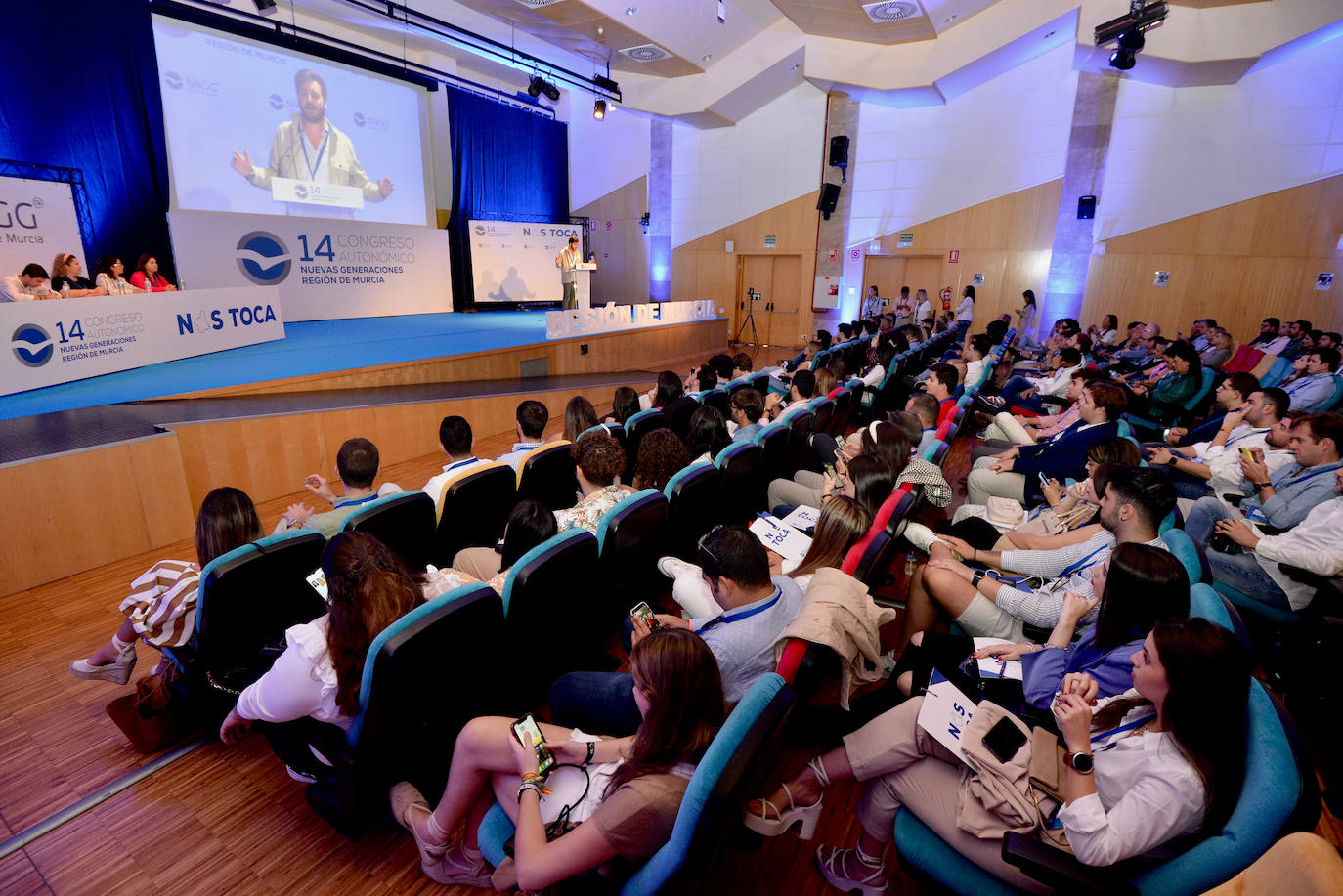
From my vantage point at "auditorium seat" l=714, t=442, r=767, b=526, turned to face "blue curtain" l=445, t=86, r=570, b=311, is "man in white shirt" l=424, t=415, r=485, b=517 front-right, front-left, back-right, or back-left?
front-left

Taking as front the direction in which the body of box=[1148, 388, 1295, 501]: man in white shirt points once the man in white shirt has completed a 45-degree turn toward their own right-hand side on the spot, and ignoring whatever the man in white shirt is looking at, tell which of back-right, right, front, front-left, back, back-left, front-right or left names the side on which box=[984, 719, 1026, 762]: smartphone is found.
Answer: back-left

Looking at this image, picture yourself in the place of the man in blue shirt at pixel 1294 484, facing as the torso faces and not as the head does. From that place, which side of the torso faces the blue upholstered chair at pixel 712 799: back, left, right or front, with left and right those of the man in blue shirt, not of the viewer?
left

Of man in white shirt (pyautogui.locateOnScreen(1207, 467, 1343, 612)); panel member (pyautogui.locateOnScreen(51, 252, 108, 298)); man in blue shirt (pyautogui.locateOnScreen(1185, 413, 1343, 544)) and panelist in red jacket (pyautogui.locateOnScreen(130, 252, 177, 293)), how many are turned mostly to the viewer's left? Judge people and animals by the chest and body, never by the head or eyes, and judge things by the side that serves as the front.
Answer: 2

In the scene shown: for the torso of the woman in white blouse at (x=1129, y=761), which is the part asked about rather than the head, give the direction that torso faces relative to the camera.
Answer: to the viewer's left

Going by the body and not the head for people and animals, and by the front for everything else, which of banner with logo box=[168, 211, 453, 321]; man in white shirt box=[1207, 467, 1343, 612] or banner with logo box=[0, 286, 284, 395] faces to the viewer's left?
the man in white shirt

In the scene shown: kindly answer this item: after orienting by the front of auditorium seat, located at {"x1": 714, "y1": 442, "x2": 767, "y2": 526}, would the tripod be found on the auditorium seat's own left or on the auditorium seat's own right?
on the auditorium seat's own right

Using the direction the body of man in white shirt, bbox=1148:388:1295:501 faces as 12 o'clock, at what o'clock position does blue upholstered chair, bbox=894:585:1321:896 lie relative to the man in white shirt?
The blue upholstered chair is roughly at 9 o'clock from the man in white shirt.

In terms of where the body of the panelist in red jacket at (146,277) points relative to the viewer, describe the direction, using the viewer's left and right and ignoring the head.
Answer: facing the viewer and to the right of the viewer

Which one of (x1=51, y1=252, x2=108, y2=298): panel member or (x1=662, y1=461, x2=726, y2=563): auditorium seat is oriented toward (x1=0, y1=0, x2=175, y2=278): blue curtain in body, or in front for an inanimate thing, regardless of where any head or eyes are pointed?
the auditorium seat

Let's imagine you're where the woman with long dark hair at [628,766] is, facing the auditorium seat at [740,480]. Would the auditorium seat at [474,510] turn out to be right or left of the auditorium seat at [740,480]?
left

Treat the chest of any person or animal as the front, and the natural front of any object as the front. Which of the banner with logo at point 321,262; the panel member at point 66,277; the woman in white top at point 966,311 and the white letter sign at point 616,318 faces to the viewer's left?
the woman in white top

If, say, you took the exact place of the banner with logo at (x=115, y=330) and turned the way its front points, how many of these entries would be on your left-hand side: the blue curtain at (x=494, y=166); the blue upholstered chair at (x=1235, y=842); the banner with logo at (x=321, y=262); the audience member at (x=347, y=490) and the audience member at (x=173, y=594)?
2

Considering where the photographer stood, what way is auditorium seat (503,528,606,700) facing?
facing away from the viewer and to the left of the viewer

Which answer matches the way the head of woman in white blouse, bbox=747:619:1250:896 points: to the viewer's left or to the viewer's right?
to the viewer's left
